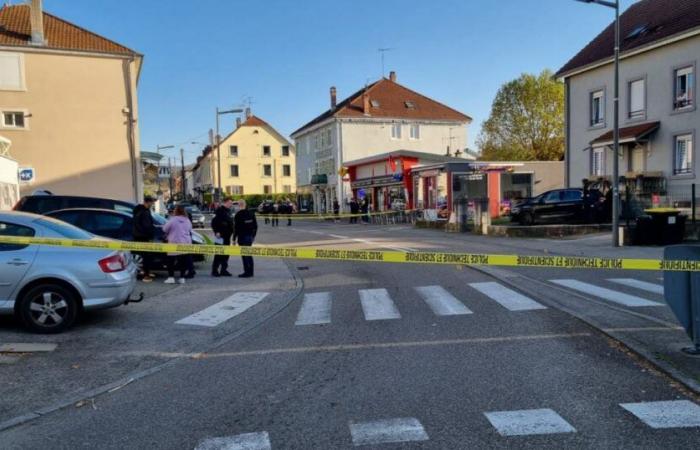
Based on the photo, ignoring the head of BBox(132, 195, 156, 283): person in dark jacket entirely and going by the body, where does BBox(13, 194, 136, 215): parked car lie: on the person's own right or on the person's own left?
on the person's own left

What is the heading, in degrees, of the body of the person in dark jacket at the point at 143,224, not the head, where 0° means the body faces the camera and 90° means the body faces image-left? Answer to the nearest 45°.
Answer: approximately 270°

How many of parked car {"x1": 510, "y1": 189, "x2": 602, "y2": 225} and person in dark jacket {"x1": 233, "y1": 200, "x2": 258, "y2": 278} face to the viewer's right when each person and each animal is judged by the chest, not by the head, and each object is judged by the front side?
0

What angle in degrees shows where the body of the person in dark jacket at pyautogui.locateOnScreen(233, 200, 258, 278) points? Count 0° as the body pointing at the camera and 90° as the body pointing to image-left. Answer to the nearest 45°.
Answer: approximately 90°

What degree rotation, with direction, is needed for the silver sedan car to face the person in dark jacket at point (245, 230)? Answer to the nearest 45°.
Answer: approximately 135° to its right

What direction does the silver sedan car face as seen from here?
to the viewer's left

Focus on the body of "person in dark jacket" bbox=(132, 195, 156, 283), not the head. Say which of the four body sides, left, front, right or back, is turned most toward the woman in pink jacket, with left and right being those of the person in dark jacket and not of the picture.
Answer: front

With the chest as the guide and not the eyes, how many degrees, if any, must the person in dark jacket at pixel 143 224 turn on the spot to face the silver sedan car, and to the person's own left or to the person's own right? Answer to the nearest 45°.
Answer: approximately 90° to the person's own right

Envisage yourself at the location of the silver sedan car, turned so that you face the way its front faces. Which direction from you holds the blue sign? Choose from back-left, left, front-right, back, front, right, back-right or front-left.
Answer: right

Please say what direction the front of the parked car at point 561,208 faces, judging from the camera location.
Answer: facing to the left of the viewer
